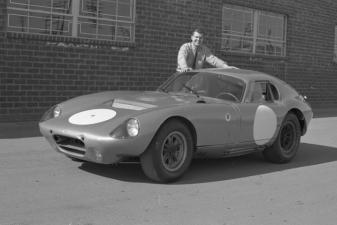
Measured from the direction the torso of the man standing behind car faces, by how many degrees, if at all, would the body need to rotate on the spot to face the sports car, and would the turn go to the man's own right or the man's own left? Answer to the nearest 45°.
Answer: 0° — they already face it

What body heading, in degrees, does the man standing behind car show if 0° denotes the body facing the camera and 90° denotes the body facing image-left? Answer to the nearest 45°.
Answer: approximately 0°

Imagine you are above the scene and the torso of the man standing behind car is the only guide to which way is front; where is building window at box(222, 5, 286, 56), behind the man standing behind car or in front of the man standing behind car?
behind

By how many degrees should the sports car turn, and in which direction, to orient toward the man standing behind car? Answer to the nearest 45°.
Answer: approximately 135° to its right

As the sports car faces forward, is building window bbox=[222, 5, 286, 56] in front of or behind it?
behind
